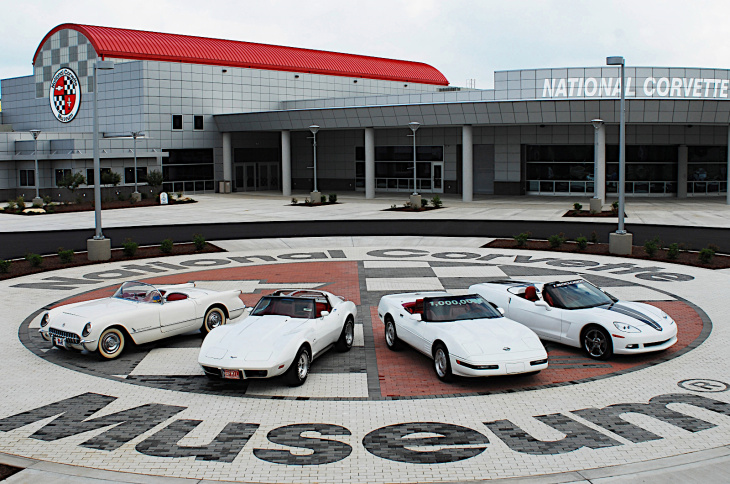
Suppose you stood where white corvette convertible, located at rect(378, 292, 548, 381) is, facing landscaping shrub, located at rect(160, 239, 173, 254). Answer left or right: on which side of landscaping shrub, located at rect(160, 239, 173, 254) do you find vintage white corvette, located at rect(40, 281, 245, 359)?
left

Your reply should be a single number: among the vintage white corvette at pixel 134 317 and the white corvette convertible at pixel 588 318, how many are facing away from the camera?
0

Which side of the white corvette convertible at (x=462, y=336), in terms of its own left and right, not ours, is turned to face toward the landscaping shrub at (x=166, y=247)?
back

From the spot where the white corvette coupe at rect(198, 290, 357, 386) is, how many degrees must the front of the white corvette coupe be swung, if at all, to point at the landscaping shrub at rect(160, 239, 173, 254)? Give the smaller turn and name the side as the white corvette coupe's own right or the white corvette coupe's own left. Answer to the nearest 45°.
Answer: approximately 135° to the white corvette coupe's own right

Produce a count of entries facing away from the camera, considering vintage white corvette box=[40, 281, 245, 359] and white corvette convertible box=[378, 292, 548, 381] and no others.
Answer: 0

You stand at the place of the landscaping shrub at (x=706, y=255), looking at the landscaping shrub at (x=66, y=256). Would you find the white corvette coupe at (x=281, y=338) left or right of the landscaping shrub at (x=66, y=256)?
left

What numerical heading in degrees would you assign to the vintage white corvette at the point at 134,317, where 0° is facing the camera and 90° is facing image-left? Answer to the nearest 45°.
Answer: approximately 45°

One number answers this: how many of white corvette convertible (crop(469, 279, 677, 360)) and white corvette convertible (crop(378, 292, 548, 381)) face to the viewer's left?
0

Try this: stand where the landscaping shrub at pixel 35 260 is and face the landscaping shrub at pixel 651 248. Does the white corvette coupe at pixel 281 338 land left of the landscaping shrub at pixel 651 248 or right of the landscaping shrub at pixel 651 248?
right

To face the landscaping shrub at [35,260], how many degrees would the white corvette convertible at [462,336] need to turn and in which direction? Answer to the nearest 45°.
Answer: approximately 180°

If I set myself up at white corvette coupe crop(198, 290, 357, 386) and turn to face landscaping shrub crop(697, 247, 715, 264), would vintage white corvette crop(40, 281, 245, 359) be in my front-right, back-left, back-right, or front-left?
back-left

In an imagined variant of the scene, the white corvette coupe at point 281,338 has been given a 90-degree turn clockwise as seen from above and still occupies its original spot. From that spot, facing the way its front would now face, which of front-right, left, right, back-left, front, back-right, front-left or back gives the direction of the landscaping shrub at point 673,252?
right
